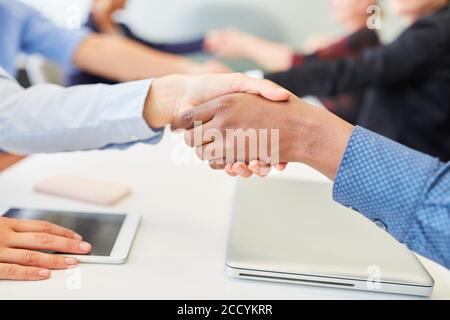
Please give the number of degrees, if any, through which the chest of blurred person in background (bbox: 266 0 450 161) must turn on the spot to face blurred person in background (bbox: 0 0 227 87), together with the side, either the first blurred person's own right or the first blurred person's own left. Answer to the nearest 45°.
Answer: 0° — they already face them

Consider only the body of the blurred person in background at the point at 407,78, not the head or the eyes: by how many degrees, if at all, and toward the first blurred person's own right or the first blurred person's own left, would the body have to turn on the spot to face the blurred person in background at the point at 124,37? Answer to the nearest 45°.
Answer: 0° — they already face them

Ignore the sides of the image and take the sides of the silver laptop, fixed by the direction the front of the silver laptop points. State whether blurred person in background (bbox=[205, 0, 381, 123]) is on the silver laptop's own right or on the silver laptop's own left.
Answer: on the silver laptop's own right

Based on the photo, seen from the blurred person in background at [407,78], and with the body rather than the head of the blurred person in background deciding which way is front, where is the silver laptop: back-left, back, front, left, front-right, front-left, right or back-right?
left

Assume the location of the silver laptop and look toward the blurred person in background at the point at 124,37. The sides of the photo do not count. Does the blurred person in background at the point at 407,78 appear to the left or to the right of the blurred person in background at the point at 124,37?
right

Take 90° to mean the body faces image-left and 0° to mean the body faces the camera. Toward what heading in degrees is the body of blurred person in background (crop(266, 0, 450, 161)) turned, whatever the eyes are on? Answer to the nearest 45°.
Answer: approximately 90°
